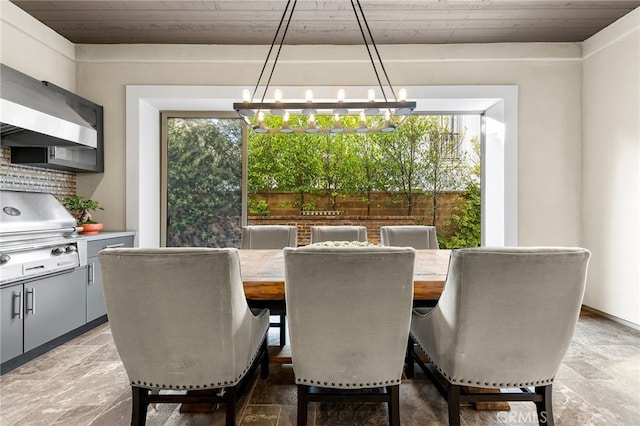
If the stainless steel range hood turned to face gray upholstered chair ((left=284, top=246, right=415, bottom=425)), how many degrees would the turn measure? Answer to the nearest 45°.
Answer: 0° — it already faces it

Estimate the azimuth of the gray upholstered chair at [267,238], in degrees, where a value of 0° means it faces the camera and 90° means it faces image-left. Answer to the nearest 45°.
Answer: approximately 0°

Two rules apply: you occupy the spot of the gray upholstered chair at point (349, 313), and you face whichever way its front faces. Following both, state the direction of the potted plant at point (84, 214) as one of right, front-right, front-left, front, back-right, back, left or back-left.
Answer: front-left

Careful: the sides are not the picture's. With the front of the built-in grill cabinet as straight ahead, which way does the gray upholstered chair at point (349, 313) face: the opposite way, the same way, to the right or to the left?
to the left

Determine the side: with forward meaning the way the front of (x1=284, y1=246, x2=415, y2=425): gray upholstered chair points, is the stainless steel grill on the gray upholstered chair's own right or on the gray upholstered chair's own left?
on the gray upholstered chair's own left

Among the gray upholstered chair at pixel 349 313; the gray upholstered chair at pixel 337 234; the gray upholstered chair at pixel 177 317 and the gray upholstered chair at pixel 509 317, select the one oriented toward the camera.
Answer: the gray upholstered chair at pixel 337 234

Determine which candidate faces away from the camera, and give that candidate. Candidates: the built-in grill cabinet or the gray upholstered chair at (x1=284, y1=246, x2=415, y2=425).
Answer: the gray upholstered chair

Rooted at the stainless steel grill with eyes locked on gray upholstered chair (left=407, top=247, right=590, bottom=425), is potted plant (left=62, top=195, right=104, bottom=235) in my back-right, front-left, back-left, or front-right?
back-left

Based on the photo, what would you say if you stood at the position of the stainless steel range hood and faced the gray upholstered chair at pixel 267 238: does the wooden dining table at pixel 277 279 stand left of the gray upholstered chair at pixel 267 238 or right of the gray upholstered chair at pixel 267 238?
right

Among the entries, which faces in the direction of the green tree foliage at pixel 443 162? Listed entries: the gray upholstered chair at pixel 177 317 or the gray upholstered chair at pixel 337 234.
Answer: the gray upholstered chair at pixel 177 317

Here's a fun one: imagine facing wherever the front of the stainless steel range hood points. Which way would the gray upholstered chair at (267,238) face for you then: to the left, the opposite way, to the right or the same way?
to the right

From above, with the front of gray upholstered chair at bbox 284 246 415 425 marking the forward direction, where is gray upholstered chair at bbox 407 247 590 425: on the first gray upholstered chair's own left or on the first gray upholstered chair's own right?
on the first gray upholstered chair's own right

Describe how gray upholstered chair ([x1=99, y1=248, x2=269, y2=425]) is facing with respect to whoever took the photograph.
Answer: facing away from the viewer and to the right of the viewer

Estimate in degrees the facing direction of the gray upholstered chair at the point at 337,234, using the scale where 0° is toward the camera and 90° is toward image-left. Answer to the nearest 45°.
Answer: approximately 0°

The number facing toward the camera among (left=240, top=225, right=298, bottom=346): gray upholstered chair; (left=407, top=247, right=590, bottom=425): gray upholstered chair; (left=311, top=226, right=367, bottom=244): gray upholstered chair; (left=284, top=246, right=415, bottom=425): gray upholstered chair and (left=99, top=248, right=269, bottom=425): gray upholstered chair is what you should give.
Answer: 2

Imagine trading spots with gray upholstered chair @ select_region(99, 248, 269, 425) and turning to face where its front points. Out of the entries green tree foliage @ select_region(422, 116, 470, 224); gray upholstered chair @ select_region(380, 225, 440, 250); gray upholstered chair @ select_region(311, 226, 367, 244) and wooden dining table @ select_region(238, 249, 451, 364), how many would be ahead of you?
4
